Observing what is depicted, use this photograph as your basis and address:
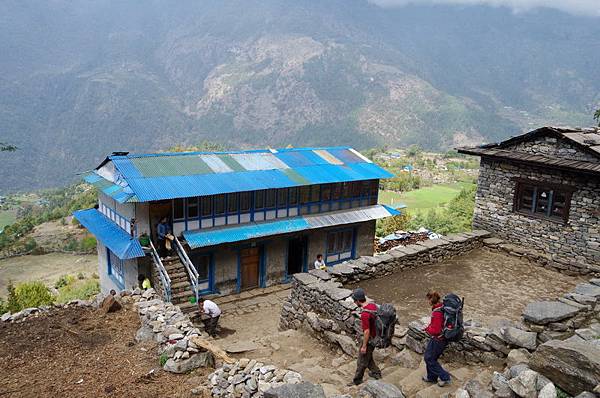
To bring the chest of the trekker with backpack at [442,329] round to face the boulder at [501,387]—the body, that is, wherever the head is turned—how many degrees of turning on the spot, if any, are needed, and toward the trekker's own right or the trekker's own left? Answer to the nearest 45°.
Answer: approximately 135° to the trekker's own left

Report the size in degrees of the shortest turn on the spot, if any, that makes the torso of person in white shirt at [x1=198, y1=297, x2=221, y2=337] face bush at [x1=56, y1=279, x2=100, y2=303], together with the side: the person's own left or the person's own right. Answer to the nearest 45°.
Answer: approximately 45° to the person's own right

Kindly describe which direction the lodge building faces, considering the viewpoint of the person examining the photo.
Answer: facing the viewer and to the right of the viewer

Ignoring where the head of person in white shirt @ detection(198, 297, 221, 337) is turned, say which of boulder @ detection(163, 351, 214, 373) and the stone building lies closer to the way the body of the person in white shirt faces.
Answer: the boulder

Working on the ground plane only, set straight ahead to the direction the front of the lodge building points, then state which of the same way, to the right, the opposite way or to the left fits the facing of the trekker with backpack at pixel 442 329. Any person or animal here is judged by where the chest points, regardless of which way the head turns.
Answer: the opposite way

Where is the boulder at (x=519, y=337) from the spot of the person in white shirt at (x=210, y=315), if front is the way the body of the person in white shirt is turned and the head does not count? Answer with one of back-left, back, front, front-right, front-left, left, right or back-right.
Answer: back-left

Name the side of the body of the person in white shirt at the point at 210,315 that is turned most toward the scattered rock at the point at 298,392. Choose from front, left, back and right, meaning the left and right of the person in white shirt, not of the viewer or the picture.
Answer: left

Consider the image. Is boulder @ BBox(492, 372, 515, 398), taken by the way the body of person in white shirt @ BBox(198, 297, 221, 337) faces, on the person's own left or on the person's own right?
on the person's own left

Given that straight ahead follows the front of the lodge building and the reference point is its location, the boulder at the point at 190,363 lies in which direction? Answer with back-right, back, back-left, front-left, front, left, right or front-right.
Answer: front-right

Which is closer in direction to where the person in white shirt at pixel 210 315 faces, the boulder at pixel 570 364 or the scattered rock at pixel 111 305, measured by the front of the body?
the scattered rock

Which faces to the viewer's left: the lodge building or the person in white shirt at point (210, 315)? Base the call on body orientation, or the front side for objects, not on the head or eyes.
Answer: the person in white shirt

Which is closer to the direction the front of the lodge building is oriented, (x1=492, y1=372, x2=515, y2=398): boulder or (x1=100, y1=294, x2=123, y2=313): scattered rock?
the boulder

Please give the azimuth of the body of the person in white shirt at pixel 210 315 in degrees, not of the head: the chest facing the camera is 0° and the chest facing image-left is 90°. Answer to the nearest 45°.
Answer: approximately 90°

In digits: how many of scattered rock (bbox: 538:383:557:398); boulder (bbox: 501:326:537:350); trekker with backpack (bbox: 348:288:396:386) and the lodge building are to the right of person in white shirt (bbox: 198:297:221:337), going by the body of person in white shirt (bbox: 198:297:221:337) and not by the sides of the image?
1

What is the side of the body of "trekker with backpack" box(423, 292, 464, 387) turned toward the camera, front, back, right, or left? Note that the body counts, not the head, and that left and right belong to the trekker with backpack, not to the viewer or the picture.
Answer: left
